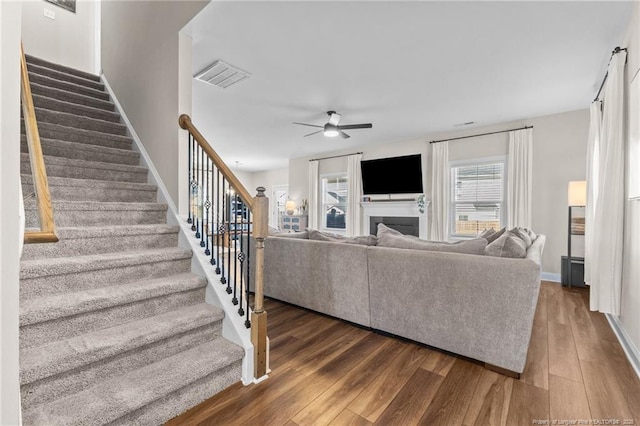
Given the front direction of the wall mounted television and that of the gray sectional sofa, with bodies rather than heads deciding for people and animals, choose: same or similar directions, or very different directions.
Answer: very different directions

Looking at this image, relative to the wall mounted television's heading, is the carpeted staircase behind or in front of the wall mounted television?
in front

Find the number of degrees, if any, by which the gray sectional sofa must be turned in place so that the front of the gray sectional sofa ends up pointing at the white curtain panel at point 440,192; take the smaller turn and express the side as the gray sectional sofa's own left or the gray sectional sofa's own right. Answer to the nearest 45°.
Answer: approximately 45° to the gray sectional sofa's own left

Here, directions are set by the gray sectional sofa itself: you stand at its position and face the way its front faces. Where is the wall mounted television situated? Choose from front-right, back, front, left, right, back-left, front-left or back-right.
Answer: front-left

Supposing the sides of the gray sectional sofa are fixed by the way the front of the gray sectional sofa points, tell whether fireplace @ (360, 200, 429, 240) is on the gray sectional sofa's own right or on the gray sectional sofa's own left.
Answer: on the gray sectional sofa's own left

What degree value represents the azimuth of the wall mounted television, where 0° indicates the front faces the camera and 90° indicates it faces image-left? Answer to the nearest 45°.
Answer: approximately 45°

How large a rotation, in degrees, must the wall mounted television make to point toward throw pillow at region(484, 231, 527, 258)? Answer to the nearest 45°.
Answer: approximately 45° to its left

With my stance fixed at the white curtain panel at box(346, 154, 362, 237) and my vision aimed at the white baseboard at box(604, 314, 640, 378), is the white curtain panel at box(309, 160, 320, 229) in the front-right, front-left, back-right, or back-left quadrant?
back-right

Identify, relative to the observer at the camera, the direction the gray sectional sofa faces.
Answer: facing away from the viewer and to the right of the viewer
